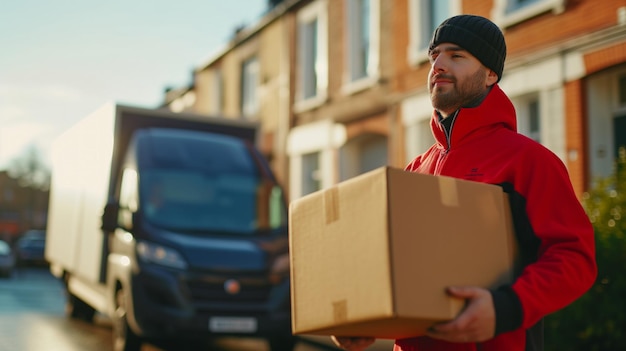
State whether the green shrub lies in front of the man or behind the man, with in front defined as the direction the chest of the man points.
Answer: behind

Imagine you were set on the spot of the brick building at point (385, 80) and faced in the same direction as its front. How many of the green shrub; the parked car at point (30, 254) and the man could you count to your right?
1

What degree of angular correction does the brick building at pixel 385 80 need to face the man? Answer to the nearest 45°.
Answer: approximately 45° to its left

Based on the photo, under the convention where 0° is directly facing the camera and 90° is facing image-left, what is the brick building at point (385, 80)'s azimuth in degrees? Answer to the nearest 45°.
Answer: approximately 45°

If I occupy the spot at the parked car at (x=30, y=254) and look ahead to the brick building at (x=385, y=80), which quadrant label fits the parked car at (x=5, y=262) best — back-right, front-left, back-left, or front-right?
front-right

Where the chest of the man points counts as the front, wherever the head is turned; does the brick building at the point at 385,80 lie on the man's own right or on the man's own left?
on the man's own right

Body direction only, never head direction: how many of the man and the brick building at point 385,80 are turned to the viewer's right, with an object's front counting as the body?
0

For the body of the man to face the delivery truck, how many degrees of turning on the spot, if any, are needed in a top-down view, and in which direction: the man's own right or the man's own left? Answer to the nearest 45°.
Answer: approximately 90° to the man's own right

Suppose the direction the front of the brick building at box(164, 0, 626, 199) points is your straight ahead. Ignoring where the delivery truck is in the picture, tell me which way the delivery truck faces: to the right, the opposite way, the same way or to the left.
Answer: to the left

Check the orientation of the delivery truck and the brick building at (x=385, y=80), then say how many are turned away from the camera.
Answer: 0

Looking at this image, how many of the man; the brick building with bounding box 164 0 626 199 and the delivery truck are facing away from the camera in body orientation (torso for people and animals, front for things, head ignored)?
0

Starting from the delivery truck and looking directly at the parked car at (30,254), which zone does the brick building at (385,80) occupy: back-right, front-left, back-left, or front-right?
front-right

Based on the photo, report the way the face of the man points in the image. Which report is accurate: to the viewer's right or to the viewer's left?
to the viewer's left

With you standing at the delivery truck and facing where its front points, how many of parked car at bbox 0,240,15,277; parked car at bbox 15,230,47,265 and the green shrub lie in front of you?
1

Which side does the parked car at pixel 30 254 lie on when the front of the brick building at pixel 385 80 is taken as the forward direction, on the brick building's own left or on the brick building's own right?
on the brick building's own right
